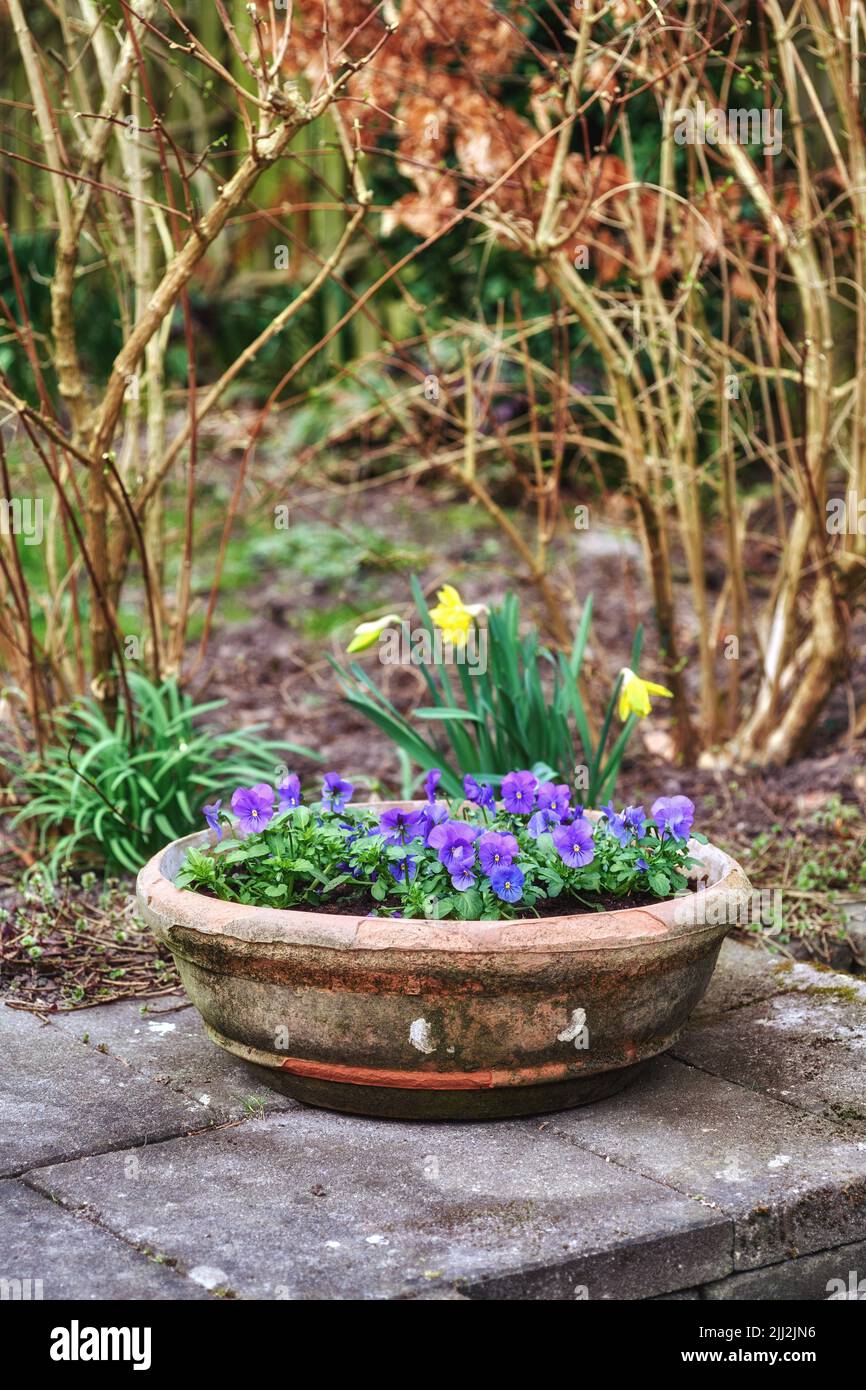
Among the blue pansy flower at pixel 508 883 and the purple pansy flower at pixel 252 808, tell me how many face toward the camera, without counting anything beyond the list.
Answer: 2

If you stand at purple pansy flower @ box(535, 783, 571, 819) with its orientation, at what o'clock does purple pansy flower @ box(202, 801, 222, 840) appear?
purple pansy flower @ box(202, 801, 222, 840) is roughly at 3 o'clock from purple pansy flower @ box(535, 783, 571, 819).

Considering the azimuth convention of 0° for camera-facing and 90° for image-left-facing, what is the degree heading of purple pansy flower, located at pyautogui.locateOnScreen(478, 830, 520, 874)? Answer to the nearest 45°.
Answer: approximately 0°

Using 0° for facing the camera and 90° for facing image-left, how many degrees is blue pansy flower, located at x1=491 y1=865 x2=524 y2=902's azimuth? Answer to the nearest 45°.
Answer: approximately 0°
